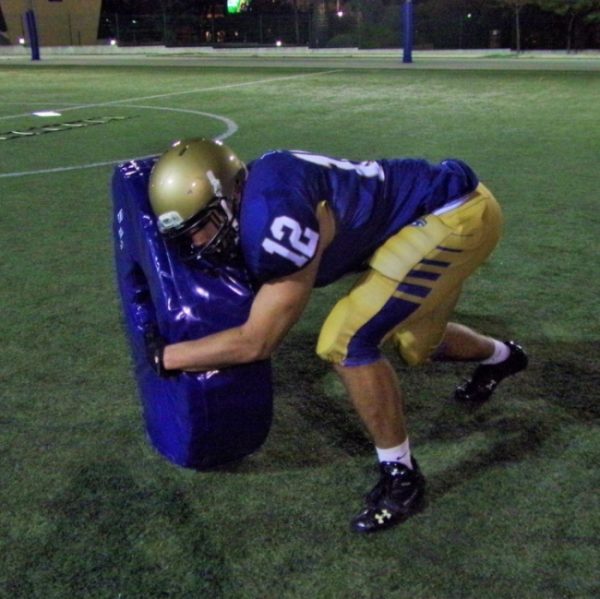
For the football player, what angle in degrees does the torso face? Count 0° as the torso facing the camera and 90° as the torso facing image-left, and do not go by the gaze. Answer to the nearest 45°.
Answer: approximately 90°

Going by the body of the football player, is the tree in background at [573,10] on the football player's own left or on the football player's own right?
on the football player's own right

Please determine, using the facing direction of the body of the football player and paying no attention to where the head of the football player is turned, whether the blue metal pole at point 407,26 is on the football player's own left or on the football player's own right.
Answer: on the football player's own right

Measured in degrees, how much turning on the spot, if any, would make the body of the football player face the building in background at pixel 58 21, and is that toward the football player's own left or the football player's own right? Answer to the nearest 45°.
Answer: approximately 90° to the football player's own right
